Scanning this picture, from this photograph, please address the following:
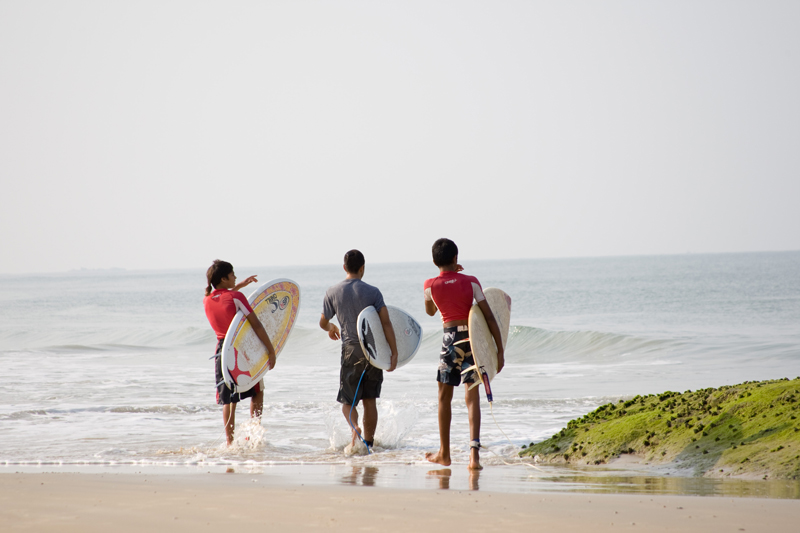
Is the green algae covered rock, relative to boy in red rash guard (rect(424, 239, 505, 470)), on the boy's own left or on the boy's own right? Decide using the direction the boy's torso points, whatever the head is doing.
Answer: on the boy's own right

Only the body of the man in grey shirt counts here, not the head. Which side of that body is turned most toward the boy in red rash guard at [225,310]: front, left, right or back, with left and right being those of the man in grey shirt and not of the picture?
left

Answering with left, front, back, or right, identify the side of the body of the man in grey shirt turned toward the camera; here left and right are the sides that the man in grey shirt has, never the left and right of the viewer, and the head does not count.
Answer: back

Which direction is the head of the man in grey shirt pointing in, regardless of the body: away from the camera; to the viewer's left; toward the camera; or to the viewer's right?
away from the camera

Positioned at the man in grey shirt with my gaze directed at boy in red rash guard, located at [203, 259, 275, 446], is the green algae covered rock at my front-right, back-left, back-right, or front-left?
back-left

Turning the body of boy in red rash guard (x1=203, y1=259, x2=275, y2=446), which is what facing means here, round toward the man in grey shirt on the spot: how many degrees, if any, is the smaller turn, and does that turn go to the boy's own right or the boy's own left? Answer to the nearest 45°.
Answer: approximately 45° to the boy's own right

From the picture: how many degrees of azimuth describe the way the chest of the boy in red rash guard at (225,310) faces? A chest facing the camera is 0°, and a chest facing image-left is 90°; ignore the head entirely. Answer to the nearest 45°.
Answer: approximately 225°

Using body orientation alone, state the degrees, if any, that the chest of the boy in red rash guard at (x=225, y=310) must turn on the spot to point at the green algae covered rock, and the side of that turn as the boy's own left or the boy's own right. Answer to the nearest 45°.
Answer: approximately 90° to the boy's own right

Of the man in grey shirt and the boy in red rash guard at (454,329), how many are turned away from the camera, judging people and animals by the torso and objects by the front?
2

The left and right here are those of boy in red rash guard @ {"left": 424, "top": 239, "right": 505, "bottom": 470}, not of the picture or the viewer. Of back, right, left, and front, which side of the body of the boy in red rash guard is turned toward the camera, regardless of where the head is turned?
back
